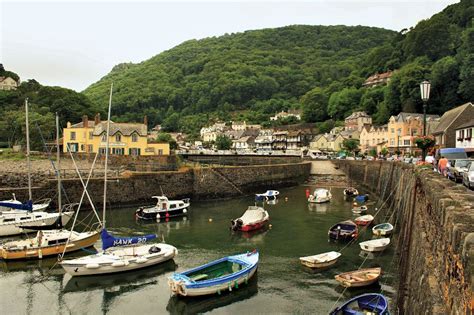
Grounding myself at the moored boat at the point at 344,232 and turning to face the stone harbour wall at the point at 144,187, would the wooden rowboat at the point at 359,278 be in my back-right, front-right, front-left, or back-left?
back-left

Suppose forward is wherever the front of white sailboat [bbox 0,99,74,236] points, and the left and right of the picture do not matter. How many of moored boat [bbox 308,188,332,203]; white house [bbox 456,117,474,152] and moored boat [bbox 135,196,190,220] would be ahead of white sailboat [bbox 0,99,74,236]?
3

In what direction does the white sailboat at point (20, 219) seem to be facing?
to the viewer's right

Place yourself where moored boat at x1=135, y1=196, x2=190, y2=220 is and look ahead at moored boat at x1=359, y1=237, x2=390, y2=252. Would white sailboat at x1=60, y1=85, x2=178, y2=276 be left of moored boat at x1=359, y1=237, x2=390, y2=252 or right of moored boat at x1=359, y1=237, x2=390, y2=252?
right

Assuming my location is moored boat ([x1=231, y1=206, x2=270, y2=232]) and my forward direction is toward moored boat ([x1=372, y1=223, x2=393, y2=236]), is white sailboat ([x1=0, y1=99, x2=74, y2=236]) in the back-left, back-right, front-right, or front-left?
back-right
